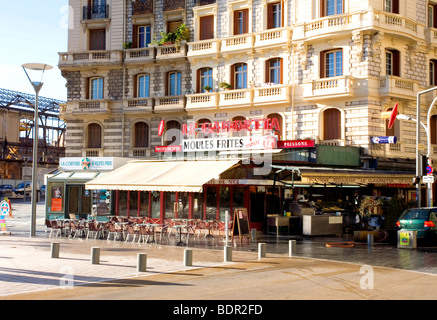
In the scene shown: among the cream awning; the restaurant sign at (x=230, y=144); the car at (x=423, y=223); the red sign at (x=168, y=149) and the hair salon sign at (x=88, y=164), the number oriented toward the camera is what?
4

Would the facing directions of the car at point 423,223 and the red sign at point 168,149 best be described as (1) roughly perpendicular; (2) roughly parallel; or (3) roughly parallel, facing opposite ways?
roughly parallel, facing opposite ways

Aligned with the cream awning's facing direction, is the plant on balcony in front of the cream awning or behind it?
behind

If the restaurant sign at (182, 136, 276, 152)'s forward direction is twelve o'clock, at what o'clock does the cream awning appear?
The cream awning is roughly at 2 o'clock from the restaurant sign.

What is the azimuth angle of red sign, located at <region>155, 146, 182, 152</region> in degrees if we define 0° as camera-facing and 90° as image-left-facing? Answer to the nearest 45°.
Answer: approximately 0°

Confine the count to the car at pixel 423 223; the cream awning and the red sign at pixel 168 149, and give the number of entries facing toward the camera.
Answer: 2

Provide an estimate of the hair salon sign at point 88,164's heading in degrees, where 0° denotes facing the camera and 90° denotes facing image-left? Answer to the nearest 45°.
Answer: approximately 0°

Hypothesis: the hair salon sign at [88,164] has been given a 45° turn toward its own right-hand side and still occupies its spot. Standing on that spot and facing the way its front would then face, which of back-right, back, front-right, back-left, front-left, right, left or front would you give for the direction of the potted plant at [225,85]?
back-left
